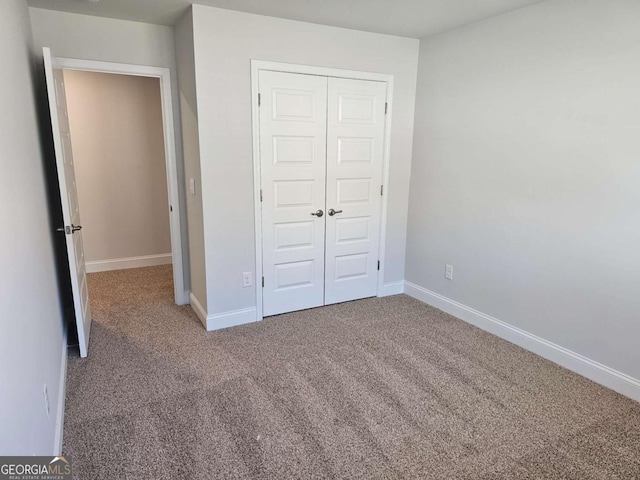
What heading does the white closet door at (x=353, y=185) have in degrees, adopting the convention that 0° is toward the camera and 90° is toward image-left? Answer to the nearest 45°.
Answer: approximately 315°

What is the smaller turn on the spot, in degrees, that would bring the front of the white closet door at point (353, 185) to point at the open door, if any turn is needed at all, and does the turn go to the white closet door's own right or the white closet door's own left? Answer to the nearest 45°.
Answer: approximately 90° to the white closet door's own right

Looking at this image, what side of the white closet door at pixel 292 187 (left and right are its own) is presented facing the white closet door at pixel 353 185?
left

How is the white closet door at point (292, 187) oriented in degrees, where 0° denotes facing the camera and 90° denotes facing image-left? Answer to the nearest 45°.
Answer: approximately 315°

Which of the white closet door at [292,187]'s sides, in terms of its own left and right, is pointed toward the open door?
right

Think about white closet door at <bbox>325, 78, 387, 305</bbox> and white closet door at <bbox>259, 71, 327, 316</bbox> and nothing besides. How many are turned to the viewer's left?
0

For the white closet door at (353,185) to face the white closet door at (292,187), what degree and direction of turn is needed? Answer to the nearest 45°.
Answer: approximately 90° to its right
